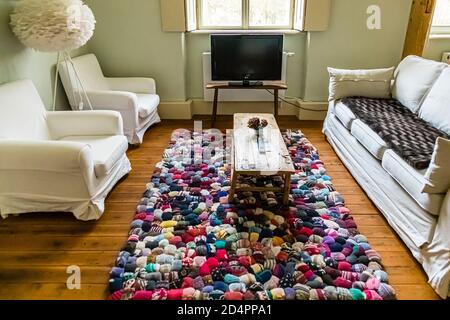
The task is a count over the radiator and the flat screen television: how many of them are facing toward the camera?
2

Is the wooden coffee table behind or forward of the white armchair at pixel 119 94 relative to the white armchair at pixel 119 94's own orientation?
forward

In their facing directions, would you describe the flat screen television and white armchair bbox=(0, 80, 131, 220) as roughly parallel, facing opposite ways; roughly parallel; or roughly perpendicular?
roughly perpendicular

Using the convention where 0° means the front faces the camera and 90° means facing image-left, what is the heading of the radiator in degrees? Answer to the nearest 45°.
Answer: approximately 0°

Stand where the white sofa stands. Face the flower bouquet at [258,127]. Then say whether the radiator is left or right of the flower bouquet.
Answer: right

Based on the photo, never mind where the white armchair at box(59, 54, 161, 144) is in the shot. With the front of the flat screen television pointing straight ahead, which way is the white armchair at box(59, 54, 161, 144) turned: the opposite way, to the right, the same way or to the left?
to the left

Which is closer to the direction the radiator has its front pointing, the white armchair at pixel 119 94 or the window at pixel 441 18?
the white armchair

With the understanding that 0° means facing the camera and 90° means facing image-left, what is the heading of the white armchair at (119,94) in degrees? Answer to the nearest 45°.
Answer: approximately 315°

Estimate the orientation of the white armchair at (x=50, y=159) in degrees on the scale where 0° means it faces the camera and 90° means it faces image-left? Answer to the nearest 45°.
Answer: approximately 315°
